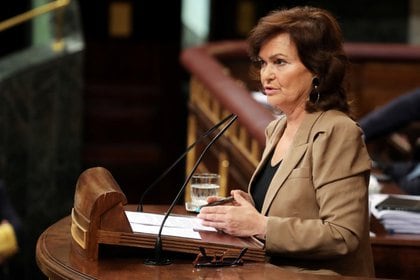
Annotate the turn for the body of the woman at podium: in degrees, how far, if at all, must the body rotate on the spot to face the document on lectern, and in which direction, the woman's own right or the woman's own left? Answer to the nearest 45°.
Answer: approximately 45° to the woman's own right

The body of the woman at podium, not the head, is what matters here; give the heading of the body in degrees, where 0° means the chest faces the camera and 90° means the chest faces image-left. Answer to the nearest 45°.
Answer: approximately 45°

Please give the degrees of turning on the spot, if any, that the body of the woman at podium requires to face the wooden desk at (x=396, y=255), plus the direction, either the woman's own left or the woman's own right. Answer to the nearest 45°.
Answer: approximately 180°
